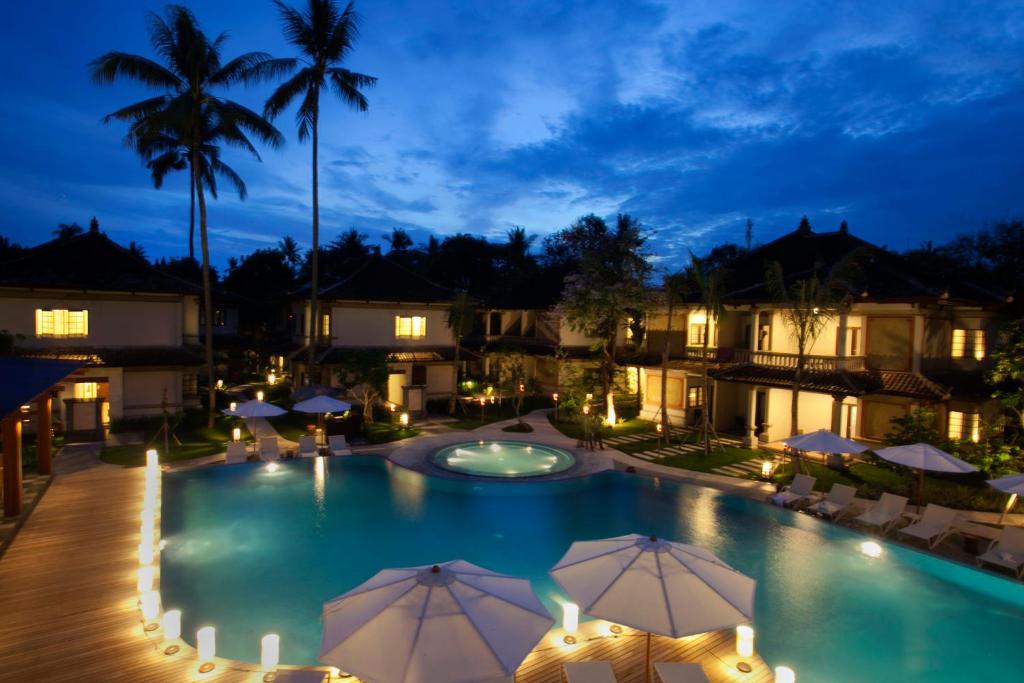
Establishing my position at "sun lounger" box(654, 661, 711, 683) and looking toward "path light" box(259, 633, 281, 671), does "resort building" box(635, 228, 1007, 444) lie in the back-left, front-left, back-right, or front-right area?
back-right

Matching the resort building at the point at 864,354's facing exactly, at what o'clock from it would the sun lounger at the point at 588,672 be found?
The sun lounger is roughly at 11 o'clock from the resort building.

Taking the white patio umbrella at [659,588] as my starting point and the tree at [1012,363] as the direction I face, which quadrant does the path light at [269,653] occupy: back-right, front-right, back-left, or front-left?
back-left

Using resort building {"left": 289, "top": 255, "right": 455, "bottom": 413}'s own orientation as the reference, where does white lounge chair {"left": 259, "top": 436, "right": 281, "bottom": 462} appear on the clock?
The white lounge chair is roughly at 1 o'clock from the resort building.

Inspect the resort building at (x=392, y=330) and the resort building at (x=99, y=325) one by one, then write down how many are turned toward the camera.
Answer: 2

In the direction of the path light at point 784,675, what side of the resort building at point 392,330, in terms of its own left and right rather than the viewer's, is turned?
front

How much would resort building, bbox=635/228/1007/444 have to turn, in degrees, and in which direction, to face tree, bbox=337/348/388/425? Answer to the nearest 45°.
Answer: approximately 45° to its right

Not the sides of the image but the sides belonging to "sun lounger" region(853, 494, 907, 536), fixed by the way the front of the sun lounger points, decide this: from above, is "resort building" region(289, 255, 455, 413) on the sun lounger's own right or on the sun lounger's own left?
on the sun lounger's own right

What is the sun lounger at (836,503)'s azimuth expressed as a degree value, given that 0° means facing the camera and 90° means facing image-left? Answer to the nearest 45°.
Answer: approximately 45°

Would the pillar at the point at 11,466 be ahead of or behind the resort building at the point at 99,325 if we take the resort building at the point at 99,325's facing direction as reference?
ahead

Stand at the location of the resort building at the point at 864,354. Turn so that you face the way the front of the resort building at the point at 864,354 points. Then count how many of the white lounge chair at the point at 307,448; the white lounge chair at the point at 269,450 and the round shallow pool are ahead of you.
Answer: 3

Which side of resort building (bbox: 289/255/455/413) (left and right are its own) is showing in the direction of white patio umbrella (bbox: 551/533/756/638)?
front

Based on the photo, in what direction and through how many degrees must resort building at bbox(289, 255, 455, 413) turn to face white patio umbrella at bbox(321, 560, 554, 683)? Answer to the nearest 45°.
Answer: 0° — it already faces it
